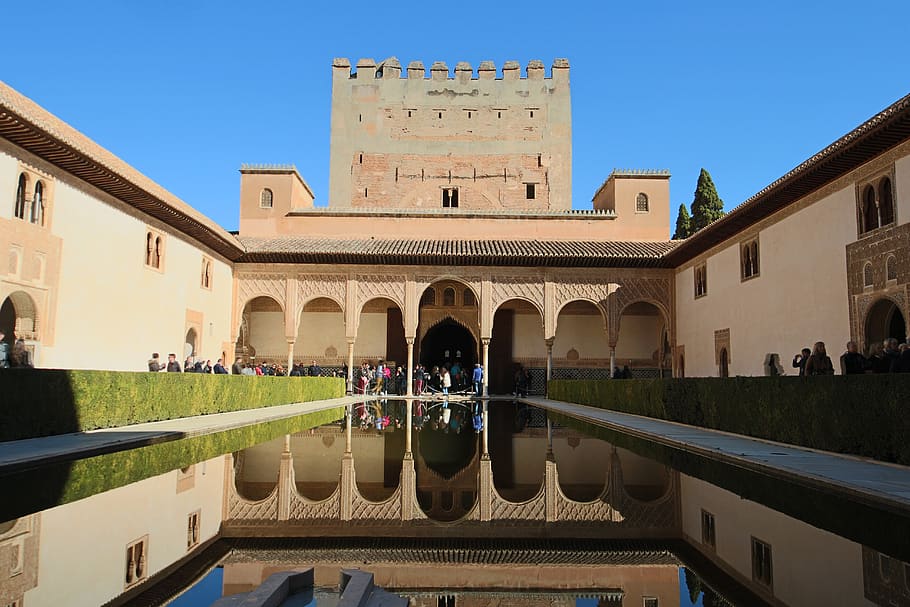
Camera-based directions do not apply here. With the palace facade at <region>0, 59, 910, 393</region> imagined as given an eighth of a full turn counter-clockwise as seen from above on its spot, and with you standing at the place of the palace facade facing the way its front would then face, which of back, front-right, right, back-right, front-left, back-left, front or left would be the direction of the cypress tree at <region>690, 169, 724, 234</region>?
left

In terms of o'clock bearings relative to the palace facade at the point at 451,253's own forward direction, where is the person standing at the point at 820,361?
The person standing is roughly at 11 o'clock from the palace facade.

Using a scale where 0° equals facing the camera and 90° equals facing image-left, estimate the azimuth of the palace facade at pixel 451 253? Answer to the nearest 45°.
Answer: approximately 0°

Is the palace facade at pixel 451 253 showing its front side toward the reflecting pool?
yes
